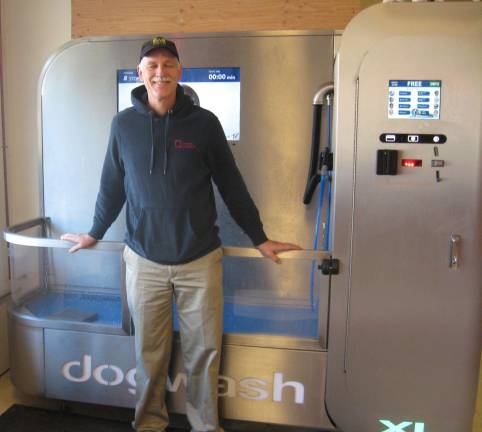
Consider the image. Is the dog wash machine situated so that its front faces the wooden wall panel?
no

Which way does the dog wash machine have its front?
toward the camera

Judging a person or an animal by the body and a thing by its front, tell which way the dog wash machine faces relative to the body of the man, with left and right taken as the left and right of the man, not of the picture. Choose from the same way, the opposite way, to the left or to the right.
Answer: the same way

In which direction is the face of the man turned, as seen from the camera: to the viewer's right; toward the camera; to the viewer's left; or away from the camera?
toward the camera

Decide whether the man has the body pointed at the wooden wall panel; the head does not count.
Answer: no

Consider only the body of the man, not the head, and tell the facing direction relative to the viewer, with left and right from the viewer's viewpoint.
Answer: facing the viewer
